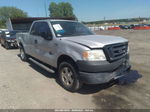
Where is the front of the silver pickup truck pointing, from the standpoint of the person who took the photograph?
facing the viewer and to the right of the viewer
